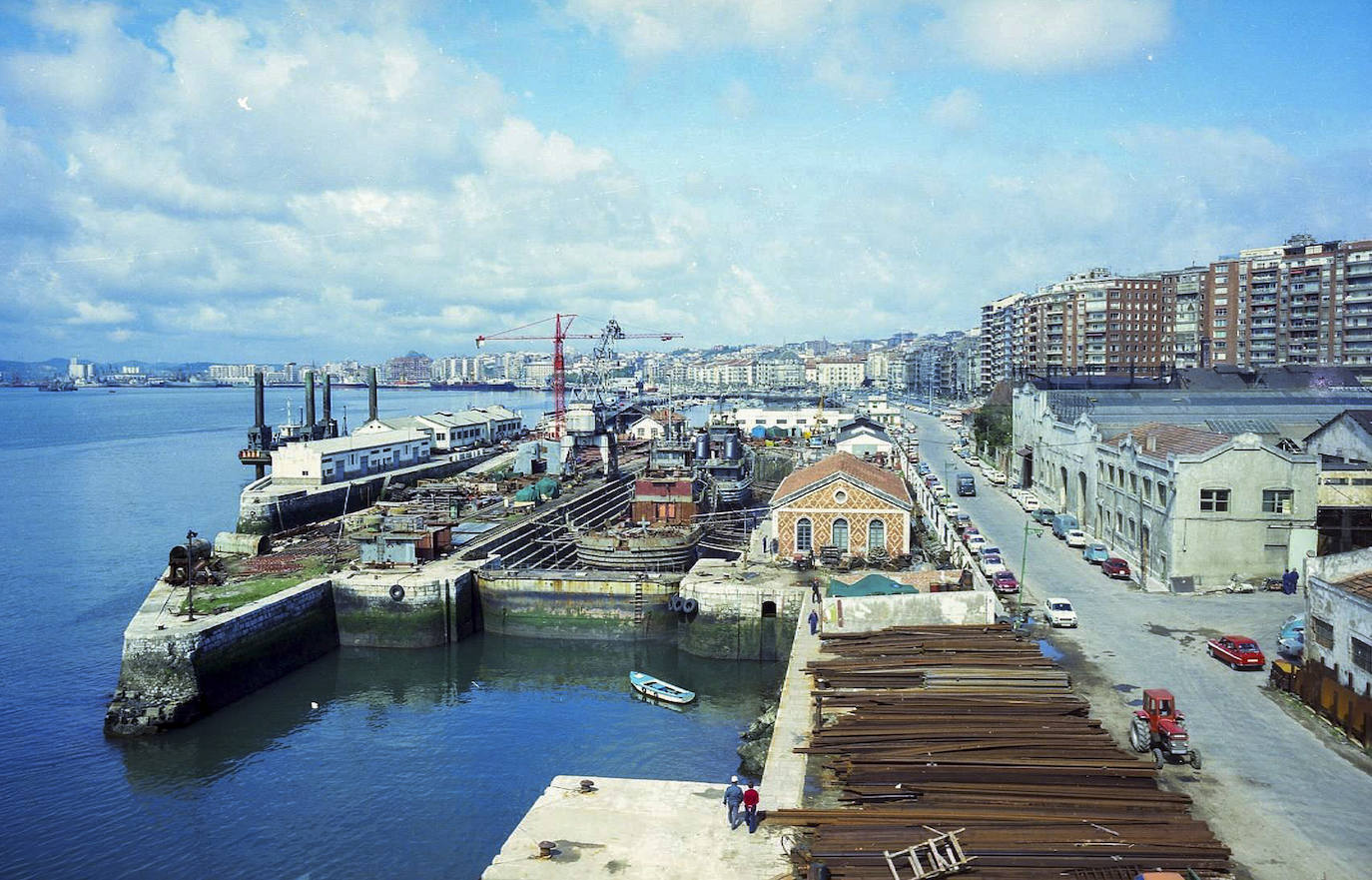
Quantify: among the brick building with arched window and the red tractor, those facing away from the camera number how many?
0

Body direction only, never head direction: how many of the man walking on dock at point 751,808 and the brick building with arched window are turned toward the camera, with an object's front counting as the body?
1

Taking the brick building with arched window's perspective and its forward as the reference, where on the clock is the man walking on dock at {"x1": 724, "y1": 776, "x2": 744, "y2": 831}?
The man walking on dock is roughly at 12 o'clock from the brick building with arched window.

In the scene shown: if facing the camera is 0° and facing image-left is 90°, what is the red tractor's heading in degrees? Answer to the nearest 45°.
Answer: approximately 315°

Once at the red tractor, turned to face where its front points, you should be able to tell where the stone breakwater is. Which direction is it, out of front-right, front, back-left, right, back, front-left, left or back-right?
back-right

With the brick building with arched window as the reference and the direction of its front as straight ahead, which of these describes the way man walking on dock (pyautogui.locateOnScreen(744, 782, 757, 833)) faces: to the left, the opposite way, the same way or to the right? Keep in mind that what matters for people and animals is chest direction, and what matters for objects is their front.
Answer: the opposite way

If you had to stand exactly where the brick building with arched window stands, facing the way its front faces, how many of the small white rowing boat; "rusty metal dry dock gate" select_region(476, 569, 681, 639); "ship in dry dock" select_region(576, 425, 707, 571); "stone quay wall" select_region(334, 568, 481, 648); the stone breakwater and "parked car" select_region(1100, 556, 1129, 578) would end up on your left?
1

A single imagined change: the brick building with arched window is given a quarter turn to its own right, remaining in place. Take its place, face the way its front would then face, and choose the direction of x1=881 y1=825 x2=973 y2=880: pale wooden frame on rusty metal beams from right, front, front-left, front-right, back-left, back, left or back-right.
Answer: left

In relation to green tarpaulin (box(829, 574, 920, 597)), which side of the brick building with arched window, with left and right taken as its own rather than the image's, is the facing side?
front

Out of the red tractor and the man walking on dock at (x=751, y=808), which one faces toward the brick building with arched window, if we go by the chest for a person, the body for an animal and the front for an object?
the man walking on dock

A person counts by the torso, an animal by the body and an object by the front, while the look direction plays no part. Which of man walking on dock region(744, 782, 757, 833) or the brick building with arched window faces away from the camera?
the man walking on dock

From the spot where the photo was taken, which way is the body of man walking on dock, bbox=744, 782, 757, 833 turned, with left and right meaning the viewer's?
facing away from the viewer

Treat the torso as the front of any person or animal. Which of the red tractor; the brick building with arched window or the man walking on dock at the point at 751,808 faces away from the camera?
the man walking on dock

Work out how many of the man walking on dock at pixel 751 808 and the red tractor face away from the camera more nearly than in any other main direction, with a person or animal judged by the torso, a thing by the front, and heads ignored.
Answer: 1

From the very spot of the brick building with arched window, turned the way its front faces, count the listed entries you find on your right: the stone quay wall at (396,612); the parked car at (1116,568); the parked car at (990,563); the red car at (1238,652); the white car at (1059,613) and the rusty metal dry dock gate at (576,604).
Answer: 2

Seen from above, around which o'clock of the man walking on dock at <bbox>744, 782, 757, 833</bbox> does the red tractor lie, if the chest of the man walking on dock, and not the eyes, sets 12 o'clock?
The red tractor is roughly at 2 o'clock from the man walking on dock.

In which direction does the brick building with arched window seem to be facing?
toward the camera

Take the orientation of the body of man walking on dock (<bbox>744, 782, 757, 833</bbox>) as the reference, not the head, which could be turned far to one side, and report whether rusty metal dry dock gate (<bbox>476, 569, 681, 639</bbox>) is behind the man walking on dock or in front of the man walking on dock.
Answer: in front
